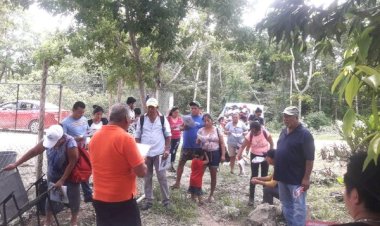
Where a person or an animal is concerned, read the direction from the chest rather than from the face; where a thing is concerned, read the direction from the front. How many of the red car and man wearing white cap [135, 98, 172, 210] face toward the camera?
1

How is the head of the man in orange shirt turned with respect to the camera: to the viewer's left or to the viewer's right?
to the viewer's right

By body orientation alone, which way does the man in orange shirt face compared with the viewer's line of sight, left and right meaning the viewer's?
facing away from the viewer and to the right of the viewer

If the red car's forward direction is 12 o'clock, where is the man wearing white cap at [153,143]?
The man wearing white cap is roughly at 7 o'clock from the red car.

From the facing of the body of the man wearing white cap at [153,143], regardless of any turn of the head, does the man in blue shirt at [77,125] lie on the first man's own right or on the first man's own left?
on the first man's own right

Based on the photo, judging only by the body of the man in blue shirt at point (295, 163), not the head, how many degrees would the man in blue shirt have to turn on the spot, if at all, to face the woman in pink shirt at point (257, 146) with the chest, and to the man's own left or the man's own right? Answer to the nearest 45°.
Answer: approximately 135° to the man's own right

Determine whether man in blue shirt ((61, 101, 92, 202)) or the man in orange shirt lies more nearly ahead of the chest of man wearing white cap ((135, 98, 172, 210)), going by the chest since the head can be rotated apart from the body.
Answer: the man in orange shirt

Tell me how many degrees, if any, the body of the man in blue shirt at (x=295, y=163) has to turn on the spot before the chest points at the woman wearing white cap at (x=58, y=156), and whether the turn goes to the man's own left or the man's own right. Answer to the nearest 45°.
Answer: approximately 45° to the man's own right
